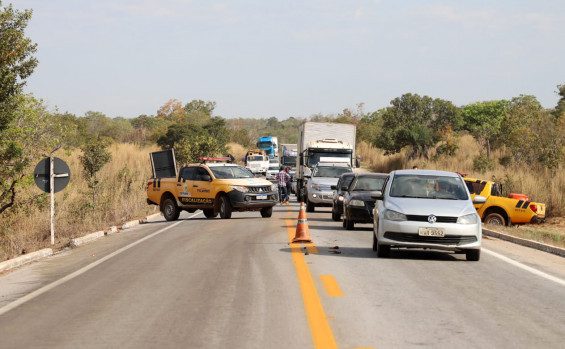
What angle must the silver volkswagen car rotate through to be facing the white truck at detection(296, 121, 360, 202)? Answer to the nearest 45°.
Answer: approximately 180°

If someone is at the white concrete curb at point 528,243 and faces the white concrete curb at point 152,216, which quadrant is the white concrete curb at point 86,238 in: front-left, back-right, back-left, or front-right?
front-left

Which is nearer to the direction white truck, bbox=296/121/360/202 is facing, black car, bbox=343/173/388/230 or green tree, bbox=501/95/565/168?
the black car

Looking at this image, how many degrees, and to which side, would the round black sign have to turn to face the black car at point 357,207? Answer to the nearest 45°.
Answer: approximately 90° to its right

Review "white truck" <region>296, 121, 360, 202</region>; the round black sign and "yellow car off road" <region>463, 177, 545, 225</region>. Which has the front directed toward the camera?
the white truck

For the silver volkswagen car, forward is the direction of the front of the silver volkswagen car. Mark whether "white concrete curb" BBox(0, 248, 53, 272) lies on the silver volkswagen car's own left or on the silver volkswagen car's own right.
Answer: on the silver volkswagen car's own right

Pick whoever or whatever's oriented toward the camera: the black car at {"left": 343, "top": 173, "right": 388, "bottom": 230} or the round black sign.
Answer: the black car

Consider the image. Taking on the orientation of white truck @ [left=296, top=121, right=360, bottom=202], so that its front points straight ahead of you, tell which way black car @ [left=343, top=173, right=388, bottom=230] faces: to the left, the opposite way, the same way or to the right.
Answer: the same way

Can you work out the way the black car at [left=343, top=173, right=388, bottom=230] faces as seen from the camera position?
facing the viewer

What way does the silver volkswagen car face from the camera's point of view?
toward the camera

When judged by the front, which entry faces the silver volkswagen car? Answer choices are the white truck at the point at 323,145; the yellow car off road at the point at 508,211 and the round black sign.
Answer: the white truck

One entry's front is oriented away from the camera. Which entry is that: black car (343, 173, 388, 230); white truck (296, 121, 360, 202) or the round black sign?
the round black sign

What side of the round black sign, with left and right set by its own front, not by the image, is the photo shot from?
back

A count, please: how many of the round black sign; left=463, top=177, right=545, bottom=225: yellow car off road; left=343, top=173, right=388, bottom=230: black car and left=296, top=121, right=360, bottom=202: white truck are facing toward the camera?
2

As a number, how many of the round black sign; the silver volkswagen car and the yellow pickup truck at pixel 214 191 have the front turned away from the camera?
1

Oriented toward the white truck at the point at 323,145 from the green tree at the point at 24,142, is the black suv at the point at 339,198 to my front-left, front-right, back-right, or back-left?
front-right
